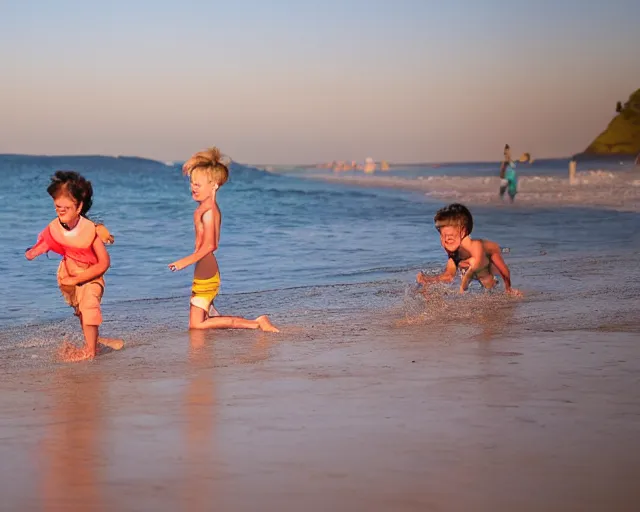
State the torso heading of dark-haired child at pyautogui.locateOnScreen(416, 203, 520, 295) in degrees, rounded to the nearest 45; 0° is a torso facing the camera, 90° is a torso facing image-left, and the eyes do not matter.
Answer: approximately 45°

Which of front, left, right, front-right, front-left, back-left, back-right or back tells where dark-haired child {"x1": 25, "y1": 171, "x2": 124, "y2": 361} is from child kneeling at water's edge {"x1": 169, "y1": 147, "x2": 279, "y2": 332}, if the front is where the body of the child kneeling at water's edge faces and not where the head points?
front-left

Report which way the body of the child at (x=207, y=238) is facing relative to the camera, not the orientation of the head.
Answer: to the viewer's left

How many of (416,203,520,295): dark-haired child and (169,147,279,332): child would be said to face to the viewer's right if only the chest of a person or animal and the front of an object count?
0
